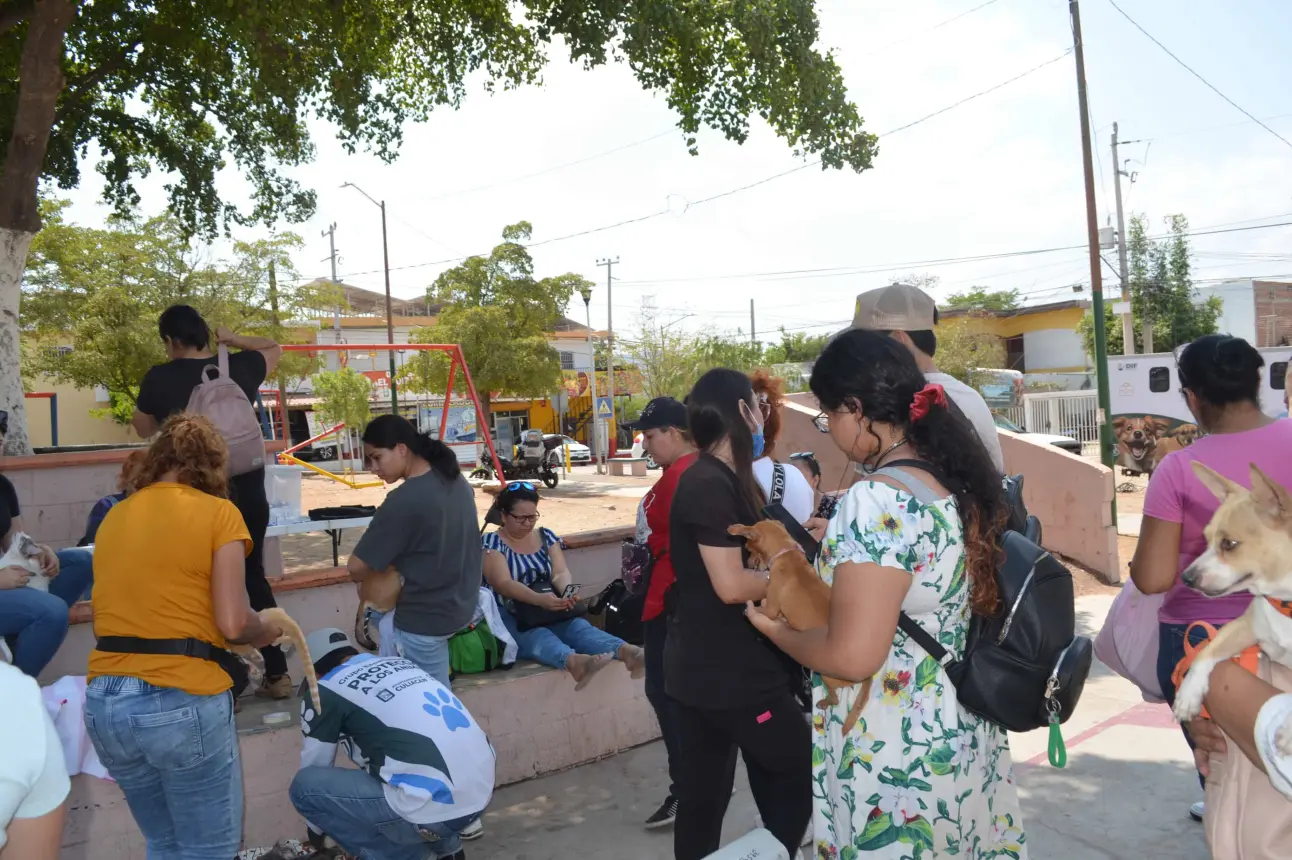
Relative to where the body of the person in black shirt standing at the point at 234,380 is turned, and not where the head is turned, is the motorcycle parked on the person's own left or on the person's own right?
on the person's own right

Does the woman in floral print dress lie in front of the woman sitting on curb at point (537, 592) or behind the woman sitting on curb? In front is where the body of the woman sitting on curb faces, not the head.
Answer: in front

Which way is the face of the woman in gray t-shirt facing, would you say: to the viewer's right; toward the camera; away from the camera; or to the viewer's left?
to the viewer's left

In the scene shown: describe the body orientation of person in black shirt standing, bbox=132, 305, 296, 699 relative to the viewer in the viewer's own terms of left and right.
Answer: facing away from the viewer and to the left of the viewer

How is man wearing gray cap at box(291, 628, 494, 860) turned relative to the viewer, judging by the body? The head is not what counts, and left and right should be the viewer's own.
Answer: facing away from the viewer and to the left of the viewer

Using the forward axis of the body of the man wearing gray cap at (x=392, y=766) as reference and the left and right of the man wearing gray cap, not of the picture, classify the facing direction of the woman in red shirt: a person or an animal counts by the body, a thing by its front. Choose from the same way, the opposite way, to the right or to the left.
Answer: to the left

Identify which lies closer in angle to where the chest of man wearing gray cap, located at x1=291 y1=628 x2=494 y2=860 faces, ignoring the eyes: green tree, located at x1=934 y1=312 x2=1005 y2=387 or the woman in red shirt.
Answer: the green tree

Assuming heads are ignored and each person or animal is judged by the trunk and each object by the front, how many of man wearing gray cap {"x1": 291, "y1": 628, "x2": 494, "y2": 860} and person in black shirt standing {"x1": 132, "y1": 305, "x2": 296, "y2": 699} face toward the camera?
0

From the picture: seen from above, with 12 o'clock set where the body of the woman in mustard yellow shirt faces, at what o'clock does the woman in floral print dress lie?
The woman in floral print dress is roughly at 3 o'clock from the woman in mustard yellow shirt.

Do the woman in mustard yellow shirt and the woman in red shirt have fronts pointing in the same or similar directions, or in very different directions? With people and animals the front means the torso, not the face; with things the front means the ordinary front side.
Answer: very different directions

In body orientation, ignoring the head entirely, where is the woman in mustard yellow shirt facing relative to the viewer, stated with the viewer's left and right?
facing away from the viewer and to the right of the viewer

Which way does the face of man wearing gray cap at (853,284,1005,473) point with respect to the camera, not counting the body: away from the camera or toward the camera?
away from the camera

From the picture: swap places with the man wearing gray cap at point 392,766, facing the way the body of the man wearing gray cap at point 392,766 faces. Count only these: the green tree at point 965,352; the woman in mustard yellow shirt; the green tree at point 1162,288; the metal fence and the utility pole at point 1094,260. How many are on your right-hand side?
4

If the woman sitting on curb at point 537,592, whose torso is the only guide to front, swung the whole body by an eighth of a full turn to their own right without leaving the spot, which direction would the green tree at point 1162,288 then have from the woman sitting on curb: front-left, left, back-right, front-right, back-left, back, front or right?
back-left

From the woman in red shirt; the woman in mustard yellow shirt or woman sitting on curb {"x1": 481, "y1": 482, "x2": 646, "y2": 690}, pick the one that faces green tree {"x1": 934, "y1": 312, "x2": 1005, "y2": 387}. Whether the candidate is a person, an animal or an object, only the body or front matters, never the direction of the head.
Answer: the woman in mustard yellow shirt
